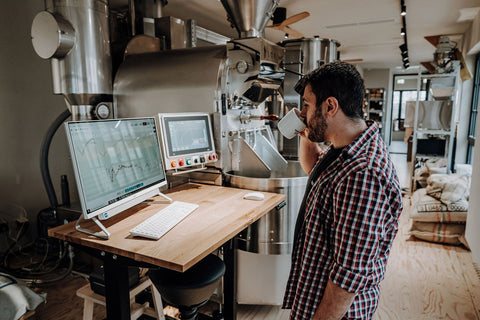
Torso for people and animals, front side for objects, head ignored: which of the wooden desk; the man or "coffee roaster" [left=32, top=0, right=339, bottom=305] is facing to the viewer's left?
the man

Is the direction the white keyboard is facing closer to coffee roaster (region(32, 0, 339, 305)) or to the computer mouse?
the computer mouse

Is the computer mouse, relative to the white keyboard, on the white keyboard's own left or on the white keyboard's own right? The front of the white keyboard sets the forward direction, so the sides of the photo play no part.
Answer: on the white keyboard's own left

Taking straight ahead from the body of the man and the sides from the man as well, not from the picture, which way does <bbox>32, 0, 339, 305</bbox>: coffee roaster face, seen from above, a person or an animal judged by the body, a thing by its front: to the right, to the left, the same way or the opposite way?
the opposite way

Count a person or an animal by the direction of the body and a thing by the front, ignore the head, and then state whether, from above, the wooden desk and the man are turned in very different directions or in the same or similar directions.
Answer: very different directions

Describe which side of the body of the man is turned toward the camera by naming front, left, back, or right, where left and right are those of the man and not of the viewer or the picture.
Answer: left

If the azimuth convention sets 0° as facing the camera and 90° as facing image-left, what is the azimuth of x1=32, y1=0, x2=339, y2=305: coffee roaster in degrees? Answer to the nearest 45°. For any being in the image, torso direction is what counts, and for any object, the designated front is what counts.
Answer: approximately 315°

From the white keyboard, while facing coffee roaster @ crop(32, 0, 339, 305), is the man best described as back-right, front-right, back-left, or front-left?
back-right

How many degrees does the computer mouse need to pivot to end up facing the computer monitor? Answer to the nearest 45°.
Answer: approximately 45° to its left

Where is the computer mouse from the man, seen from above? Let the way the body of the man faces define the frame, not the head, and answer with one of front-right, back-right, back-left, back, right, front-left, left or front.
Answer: front-right
